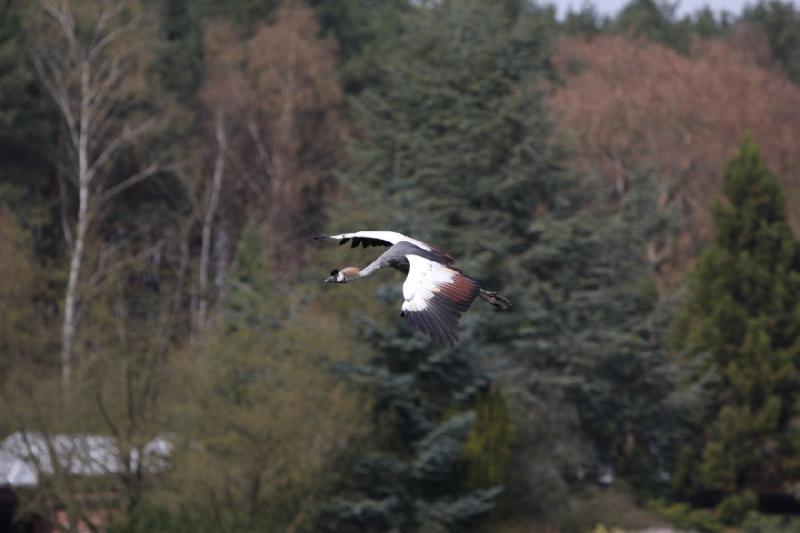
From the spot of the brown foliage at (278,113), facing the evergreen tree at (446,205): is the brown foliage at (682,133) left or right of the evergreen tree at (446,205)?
left

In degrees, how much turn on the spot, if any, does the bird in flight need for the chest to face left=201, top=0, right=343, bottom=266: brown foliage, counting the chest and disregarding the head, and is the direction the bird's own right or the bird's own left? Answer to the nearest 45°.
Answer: approximately 90° to the bird's own right

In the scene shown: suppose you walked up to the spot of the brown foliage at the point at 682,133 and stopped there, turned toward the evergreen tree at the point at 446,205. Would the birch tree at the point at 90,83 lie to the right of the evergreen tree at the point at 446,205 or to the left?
right

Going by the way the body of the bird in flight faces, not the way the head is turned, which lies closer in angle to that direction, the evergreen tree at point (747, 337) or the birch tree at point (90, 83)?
the birch tree

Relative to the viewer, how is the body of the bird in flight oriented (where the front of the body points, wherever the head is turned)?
to the viewer's left

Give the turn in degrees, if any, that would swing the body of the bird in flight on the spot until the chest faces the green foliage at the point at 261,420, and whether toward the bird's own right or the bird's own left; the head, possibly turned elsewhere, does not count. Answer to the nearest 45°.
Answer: approximately 90° to the bird's own right

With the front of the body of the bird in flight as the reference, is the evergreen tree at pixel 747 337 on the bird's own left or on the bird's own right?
on the bird's own right

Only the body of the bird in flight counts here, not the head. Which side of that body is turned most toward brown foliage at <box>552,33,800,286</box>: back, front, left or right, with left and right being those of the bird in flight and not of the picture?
right
